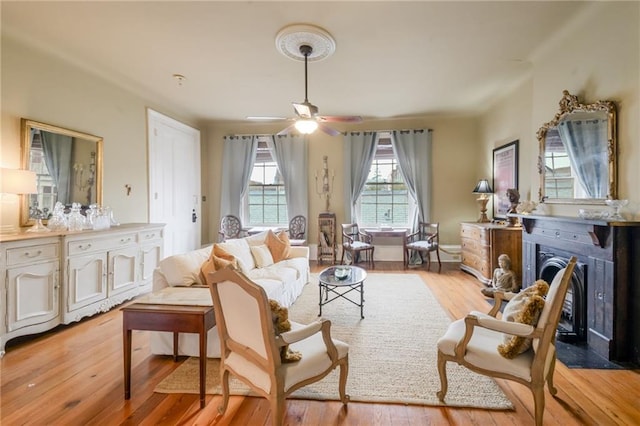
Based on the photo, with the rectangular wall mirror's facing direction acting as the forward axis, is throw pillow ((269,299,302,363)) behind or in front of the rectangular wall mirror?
in front

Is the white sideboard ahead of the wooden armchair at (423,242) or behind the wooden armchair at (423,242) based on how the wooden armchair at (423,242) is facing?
ahead

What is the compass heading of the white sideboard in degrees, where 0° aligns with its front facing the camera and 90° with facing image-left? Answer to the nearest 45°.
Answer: approximately 315°

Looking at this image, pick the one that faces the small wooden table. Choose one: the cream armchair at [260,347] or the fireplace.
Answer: the fireplace

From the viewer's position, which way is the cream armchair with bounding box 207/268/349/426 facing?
facing away from the viewer and to the right of the viewer

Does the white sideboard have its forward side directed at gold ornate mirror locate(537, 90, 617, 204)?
yes

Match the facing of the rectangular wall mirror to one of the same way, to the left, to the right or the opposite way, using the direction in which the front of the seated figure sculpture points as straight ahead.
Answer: the opposite way

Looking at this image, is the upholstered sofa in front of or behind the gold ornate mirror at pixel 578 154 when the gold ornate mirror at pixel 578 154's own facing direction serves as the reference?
in front

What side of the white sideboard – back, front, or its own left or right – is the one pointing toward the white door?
left

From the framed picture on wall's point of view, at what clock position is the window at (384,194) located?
The window is roughly at 2 o'clock from the framed picture on wall.

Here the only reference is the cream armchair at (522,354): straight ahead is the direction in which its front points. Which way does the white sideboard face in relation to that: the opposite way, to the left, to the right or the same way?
the opposite way

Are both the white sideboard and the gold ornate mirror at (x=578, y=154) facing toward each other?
yes

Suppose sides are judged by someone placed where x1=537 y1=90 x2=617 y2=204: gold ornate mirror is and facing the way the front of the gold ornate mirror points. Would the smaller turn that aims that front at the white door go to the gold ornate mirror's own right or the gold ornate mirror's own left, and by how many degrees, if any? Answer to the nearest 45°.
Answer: approximately 45° to the gold ornate mirror's own right

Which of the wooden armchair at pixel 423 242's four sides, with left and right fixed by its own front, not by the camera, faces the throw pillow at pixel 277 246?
front
